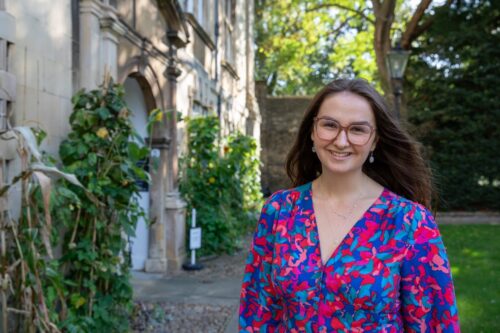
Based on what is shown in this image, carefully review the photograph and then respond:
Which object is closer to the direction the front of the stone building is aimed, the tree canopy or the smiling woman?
the smiling woman

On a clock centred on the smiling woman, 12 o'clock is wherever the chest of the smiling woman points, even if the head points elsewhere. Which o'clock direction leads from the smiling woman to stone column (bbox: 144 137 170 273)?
The stone column is roughly at 5 o'clock from the smiling woman.

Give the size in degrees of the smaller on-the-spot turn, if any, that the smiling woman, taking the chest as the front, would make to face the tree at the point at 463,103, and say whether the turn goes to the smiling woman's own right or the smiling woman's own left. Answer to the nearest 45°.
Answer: approximately 180°

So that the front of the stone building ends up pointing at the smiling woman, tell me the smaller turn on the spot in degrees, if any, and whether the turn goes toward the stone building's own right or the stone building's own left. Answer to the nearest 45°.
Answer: approximately 45° to the stone building's own right

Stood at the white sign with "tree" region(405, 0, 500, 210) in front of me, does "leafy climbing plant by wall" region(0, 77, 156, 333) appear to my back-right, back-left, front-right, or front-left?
back-right

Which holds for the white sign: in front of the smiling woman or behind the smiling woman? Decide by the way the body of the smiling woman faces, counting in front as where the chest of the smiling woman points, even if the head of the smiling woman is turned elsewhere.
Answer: behind

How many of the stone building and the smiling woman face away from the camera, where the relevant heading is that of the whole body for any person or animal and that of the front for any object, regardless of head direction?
0

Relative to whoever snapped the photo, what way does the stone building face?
facing the viewer and to the right of the viewer

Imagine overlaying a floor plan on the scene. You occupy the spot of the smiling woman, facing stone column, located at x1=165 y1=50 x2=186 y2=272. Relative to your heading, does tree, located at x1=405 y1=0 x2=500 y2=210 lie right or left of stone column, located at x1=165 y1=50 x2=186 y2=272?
right

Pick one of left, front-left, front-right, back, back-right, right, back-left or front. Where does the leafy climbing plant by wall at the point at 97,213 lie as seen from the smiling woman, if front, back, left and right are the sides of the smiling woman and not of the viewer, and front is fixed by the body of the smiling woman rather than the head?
back-right

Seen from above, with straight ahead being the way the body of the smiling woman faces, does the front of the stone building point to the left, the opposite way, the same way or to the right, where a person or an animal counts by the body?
to the left

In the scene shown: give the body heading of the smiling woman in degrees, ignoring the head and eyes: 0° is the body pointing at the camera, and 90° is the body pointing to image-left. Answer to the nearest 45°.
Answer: approximately 0°
